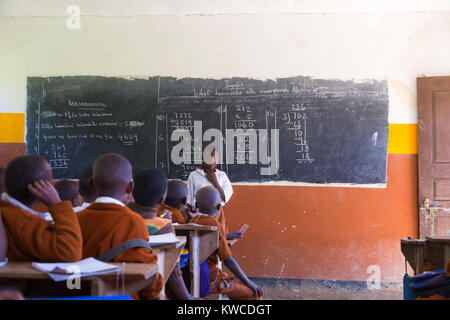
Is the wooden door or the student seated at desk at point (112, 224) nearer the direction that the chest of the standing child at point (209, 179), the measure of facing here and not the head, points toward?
the student seated at desk

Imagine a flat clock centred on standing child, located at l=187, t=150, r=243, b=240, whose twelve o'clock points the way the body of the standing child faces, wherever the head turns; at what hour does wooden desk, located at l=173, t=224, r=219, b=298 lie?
The wooden desk is roughly at 12 o'clock from the standing child.

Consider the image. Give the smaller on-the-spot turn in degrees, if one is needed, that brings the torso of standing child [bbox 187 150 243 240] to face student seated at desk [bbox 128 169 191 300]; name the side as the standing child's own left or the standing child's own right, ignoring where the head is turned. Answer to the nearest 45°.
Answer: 0° — they already face them

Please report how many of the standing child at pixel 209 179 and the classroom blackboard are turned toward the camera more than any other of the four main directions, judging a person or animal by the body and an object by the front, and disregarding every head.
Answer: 2

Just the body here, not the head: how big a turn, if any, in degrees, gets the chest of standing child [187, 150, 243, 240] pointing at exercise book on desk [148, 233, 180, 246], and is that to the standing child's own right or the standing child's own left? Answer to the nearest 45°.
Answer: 0° — they already face it

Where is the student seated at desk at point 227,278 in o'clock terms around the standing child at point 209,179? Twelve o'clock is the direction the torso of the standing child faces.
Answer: The student seated at desk is roughly at 12 o'clock from the standing child.

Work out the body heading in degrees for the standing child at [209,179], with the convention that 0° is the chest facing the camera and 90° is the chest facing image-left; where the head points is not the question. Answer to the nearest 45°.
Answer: approximately 0°
